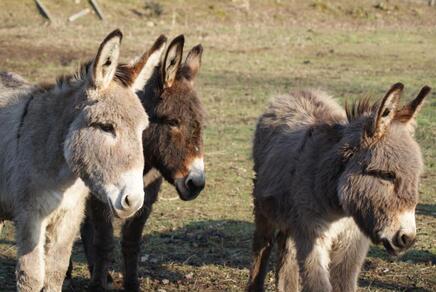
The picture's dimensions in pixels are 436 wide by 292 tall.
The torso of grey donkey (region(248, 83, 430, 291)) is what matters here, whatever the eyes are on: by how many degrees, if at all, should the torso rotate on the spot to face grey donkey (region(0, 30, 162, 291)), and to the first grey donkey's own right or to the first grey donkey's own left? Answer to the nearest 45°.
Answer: approximately 135° to the first grey donkey's own right

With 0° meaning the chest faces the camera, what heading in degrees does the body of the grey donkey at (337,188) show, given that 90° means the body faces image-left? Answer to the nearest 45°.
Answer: approximately 315°

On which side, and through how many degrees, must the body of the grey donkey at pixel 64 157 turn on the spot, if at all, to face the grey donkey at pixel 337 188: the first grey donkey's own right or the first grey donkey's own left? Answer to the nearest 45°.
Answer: approximately 45° to the first grey donkey's own left

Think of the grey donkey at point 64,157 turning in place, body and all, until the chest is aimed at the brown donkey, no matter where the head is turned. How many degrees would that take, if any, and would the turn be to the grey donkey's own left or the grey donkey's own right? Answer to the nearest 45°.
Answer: approximately 90° to the grey donkey's own left

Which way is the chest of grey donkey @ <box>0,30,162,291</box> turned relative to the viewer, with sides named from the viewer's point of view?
facing the viewer and to the right of the viewer

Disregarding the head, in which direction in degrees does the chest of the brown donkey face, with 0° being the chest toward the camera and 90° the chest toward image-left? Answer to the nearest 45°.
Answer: approximately 315°

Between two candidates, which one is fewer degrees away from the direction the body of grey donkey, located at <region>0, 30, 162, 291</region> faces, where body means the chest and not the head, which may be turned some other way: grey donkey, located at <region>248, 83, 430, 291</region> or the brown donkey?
the grey donkey

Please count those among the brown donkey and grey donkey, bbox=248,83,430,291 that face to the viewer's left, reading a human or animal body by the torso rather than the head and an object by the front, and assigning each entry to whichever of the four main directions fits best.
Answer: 0
